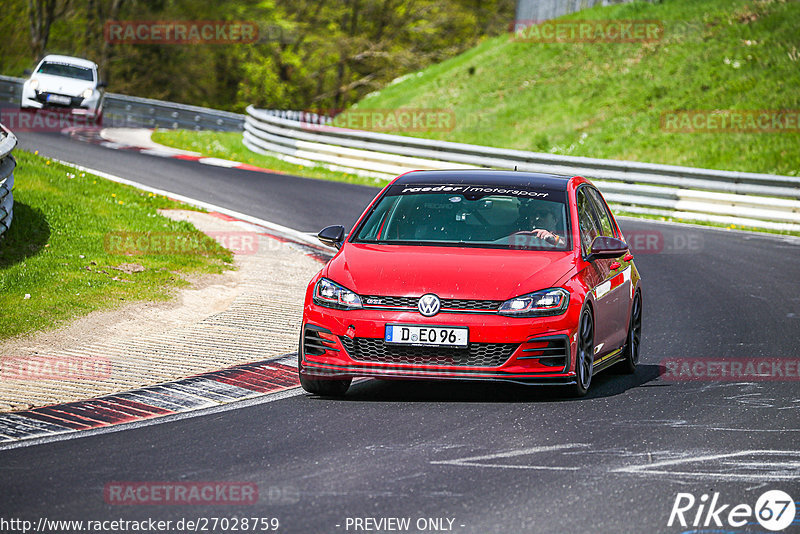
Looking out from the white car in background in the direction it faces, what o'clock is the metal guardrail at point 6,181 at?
The metal guardrail is roughly at 12 o'clock from the white car in background.

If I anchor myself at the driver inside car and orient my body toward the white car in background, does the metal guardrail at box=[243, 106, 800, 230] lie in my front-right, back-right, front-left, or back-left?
front-right

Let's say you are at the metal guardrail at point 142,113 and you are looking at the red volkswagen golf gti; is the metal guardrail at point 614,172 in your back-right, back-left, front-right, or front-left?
front-left

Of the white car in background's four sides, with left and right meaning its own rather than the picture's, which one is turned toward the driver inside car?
front

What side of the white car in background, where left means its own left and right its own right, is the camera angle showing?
front

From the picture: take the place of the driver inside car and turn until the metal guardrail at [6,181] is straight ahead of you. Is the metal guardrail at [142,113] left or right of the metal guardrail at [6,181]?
right

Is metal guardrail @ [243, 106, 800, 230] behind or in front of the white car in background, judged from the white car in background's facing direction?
in front

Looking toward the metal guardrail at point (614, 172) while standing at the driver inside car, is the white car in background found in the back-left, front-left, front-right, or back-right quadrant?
front-left

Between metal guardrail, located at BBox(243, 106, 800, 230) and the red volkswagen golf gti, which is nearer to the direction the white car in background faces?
the red volkswagen golf gti

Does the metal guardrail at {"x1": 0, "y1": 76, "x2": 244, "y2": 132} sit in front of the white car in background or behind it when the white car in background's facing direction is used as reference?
behind

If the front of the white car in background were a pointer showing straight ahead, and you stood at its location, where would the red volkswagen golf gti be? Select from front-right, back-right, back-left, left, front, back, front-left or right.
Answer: front

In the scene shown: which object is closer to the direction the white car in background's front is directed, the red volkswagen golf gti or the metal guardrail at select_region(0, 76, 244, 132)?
the red volkswagen golf gti
